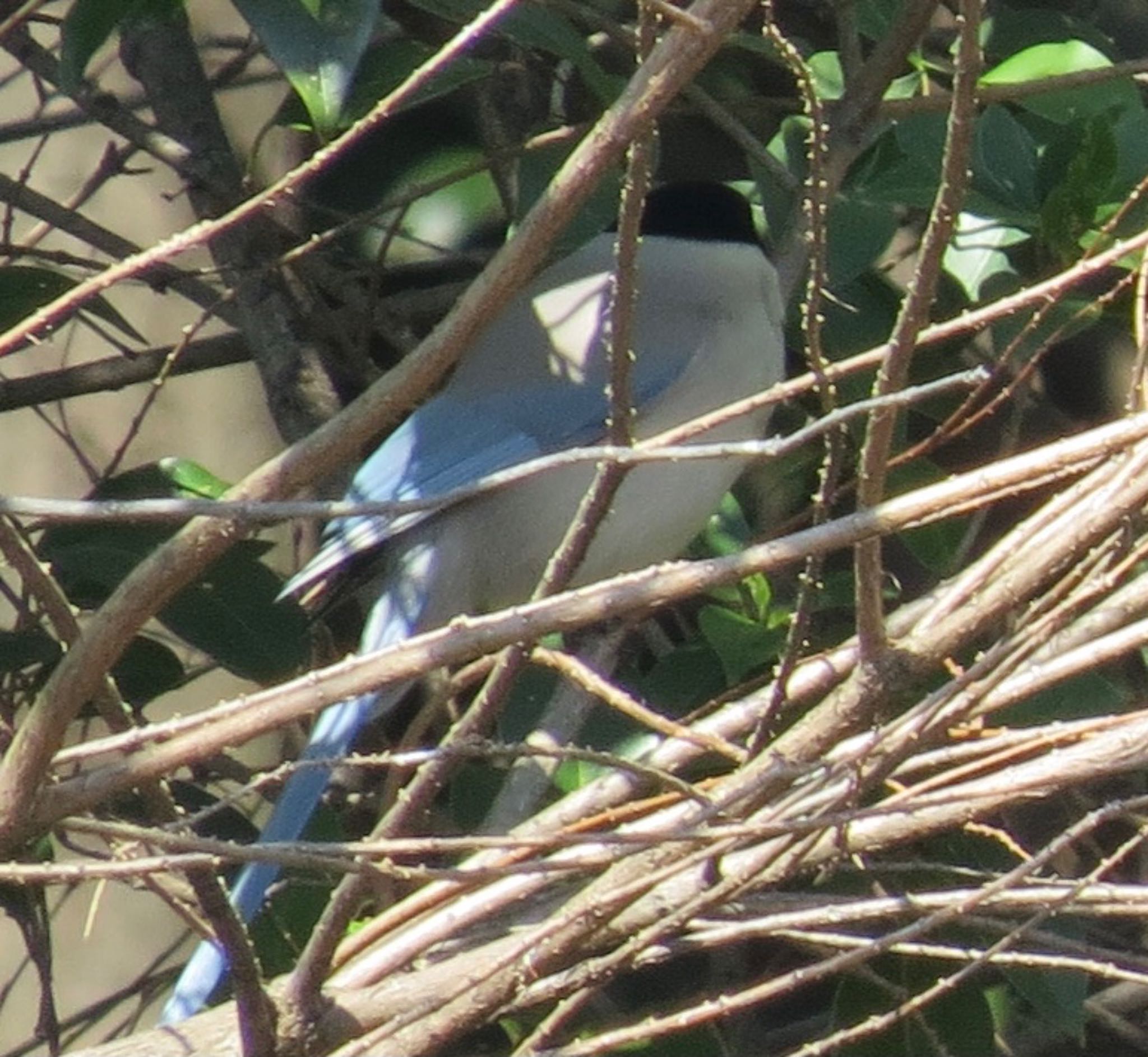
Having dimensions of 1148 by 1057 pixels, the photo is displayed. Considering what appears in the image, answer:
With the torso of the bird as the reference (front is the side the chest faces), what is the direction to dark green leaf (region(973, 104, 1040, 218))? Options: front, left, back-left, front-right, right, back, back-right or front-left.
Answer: front-right

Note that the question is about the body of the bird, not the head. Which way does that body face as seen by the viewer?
to the viewer's right

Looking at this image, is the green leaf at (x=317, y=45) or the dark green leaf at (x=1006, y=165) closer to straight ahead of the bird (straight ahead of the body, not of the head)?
the dark green leaf
